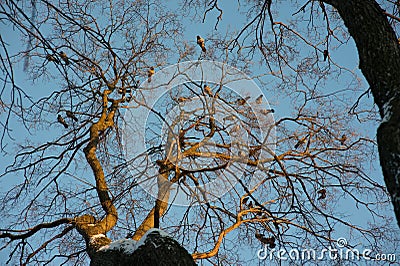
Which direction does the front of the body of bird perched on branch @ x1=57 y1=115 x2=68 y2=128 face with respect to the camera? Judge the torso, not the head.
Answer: to the viewer's left
